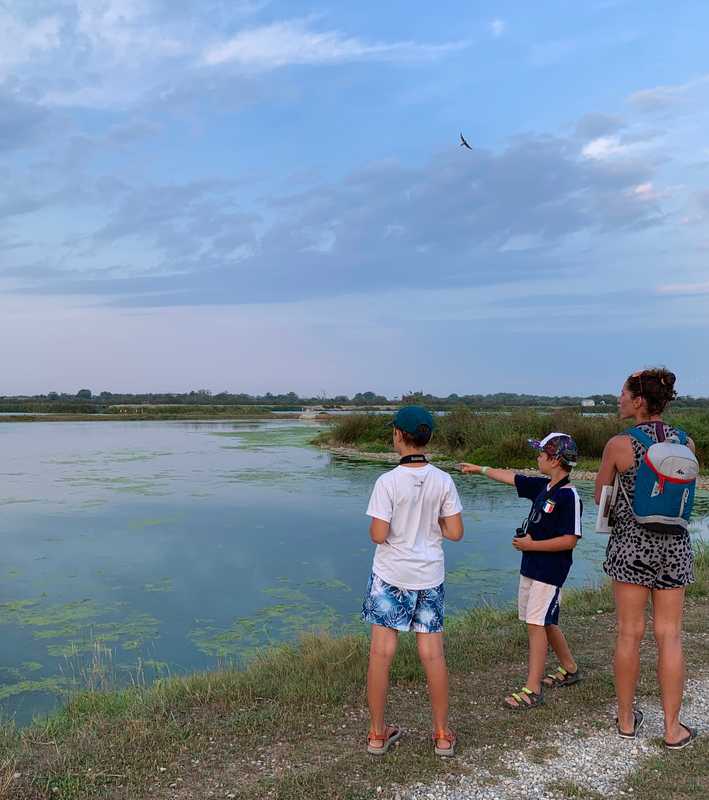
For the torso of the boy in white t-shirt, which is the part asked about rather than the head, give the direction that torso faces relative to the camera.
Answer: away from the camera

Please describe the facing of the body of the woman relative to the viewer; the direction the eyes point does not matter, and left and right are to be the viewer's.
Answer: facing away from the viewer and to the left of the viewer

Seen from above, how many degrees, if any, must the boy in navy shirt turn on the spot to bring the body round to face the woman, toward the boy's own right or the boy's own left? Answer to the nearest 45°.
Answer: approximately 90° to the boy's own left

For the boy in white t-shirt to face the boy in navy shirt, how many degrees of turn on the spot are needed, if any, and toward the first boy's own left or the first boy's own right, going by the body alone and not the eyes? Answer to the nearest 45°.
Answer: approximately 45° to the first boy's own right

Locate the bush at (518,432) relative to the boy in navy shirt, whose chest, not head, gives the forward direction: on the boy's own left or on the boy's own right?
on the boy's own right

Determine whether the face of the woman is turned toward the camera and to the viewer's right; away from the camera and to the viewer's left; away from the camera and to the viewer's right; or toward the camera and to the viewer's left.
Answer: away from the camera and to the viewer's left

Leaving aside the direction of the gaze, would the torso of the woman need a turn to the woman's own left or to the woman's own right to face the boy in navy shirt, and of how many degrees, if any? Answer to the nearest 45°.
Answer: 0° — they already face them

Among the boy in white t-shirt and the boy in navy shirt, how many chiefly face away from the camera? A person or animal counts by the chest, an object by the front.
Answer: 1

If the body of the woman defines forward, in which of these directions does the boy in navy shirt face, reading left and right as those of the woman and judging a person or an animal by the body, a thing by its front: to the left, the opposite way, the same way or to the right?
to the left

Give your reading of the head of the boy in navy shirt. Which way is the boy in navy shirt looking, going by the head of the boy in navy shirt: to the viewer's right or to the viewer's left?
to the viewer's left

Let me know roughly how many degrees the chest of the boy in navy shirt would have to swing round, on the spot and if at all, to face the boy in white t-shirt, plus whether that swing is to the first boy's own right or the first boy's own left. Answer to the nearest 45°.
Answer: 0° — they already face them
